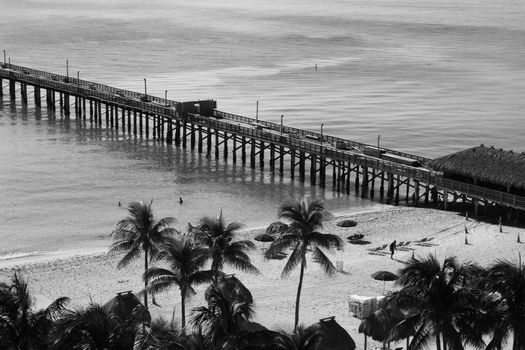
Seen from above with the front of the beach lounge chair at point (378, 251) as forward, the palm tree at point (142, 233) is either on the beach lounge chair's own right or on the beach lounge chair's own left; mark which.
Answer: on the beach lounge chair's own left

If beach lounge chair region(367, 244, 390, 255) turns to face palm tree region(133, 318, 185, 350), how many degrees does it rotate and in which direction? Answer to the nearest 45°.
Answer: approximately 90° to its left

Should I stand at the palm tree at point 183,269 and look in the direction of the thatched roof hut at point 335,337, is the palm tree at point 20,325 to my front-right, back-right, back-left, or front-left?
back-right

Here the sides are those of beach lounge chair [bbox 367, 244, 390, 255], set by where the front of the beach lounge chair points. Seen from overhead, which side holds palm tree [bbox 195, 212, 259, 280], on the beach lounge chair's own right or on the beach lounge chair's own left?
on the beach lounge chair's own left

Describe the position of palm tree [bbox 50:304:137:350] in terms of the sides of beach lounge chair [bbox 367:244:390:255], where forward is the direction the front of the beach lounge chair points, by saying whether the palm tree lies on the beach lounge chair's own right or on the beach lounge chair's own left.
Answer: on the beach lounge chair's own left

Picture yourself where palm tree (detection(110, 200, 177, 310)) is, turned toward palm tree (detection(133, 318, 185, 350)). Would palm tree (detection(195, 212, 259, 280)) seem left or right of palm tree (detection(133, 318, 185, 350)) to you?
left
